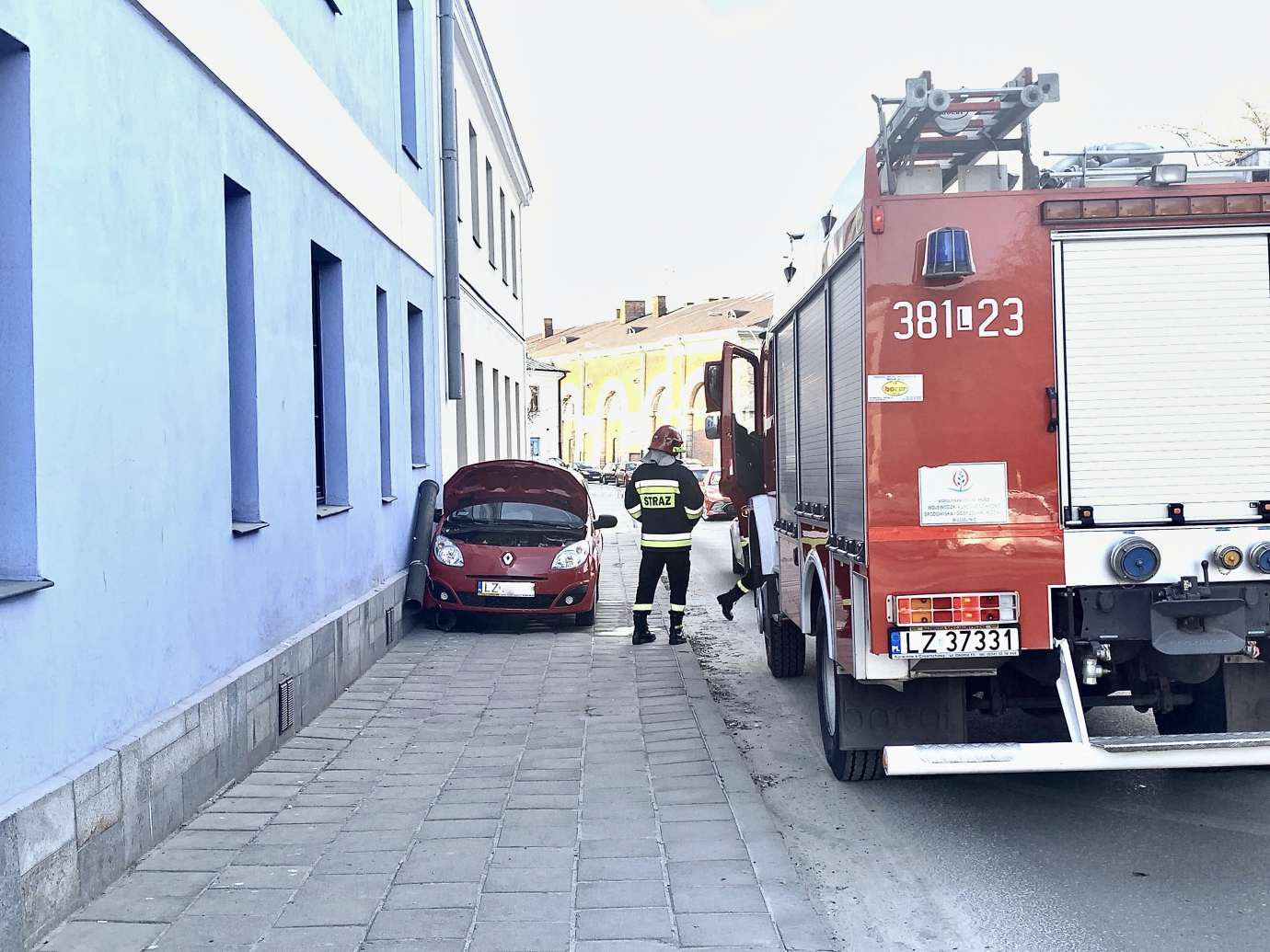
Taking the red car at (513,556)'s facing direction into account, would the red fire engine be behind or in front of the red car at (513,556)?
in front

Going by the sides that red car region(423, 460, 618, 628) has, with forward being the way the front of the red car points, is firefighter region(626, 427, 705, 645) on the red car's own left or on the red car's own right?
on the red car's own left

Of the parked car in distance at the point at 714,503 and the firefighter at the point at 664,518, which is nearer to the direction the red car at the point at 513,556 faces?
the firefighter

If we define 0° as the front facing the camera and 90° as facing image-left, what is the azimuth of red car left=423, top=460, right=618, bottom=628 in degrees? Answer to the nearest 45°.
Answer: approximately 0°

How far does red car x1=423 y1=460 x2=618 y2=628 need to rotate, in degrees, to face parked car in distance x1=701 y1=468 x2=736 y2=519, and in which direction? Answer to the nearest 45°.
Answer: approximately 180°

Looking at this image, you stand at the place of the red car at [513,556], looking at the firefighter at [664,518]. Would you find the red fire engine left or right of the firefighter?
right
